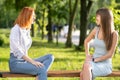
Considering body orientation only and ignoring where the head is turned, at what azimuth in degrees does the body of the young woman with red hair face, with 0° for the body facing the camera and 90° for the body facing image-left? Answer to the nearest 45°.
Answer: approximately 270°
